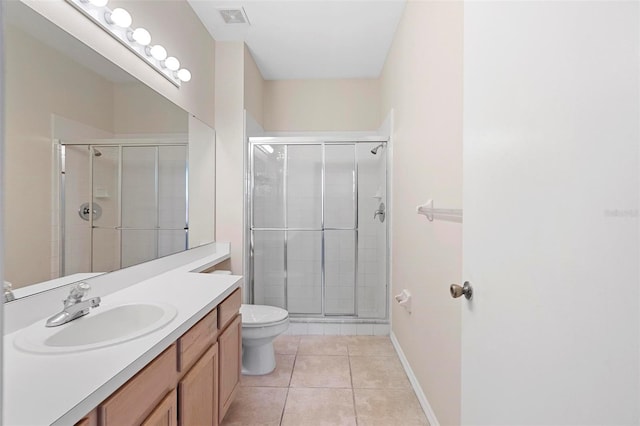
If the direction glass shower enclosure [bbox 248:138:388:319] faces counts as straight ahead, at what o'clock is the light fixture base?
The light fixture base is roughly at 1 o'clock from the glass shower enclosure.

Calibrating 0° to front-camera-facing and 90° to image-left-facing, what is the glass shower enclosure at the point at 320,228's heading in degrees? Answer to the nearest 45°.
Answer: approximately 0°

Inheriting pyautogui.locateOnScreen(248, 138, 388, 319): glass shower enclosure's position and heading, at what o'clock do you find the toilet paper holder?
The toilet paper holder is roughly at 11 o'clock from the glass shower enclosure.

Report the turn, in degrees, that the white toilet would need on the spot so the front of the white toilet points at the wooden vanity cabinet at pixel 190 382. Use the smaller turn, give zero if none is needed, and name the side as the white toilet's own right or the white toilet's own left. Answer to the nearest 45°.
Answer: approximately 90° to the white toilet's own right

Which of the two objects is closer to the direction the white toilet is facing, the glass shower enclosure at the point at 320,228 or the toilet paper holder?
the toilet paper holder
